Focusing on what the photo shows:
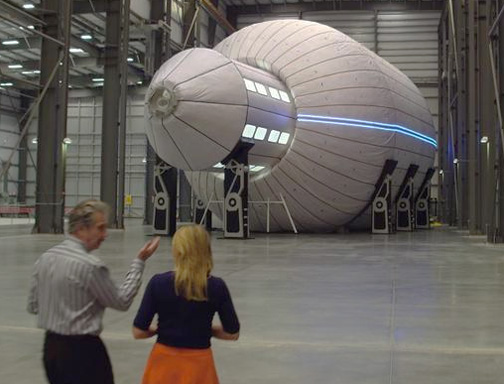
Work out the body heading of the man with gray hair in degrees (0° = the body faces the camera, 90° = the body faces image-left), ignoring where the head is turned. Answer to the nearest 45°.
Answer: approximately 225°

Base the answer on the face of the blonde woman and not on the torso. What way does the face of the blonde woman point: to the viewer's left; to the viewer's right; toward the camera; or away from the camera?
away from the camera

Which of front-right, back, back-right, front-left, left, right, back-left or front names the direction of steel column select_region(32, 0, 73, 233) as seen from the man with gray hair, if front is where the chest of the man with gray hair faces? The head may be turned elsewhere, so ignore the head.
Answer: front-left

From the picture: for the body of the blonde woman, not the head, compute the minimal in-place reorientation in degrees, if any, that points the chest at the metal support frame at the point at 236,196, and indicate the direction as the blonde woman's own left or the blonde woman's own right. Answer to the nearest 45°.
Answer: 0° — they already face it

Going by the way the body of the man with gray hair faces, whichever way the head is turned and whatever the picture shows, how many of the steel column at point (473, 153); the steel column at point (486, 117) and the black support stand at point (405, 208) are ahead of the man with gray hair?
3

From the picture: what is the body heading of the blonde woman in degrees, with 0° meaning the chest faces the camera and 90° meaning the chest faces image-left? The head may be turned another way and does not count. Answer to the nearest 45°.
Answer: approximately 180°

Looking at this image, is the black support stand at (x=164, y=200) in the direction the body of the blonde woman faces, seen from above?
yes

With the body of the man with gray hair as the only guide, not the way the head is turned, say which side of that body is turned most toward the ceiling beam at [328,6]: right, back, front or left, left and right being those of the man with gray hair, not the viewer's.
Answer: front

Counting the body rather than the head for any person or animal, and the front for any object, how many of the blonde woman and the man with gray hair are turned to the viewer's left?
0

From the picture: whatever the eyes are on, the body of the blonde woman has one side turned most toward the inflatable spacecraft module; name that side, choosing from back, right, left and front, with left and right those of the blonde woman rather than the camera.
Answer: front

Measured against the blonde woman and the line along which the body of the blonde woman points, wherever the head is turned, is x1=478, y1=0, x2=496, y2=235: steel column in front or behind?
in front
